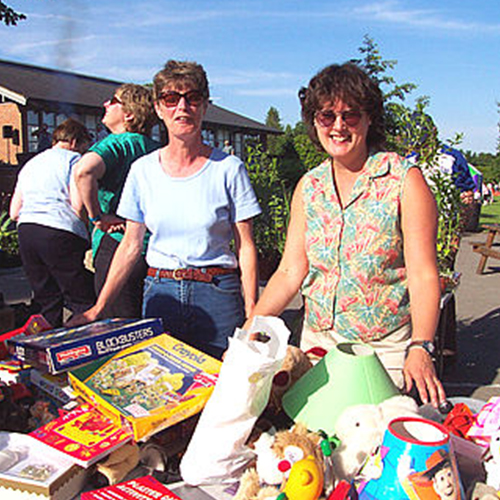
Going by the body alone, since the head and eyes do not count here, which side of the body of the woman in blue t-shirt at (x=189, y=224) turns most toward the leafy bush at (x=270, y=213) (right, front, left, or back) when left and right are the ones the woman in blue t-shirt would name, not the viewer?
back

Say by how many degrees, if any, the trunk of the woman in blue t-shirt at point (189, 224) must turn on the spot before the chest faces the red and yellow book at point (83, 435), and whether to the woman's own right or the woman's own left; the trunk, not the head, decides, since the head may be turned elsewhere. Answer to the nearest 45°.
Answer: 0° — they already face it

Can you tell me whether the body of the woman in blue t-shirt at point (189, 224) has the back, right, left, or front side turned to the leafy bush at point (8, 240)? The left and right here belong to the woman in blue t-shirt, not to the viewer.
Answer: back

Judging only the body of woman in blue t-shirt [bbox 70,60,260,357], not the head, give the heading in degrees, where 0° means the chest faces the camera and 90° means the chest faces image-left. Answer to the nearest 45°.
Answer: approximately 0°

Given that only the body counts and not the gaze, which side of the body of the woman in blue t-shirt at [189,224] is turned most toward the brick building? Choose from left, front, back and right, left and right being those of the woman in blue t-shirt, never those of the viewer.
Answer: back

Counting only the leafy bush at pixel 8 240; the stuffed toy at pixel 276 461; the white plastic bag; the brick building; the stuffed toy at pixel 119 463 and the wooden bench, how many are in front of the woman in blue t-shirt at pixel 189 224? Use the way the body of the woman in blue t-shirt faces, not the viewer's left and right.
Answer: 3

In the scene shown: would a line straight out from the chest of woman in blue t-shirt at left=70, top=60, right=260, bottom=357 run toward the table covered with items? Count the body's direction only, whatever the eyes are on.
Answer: yes

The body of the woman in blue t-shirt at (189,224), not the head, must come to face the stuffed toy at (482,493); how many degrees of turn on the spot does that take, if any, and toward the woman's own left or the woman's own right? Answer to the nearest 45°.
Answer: approximately 45° to the woman's own left
